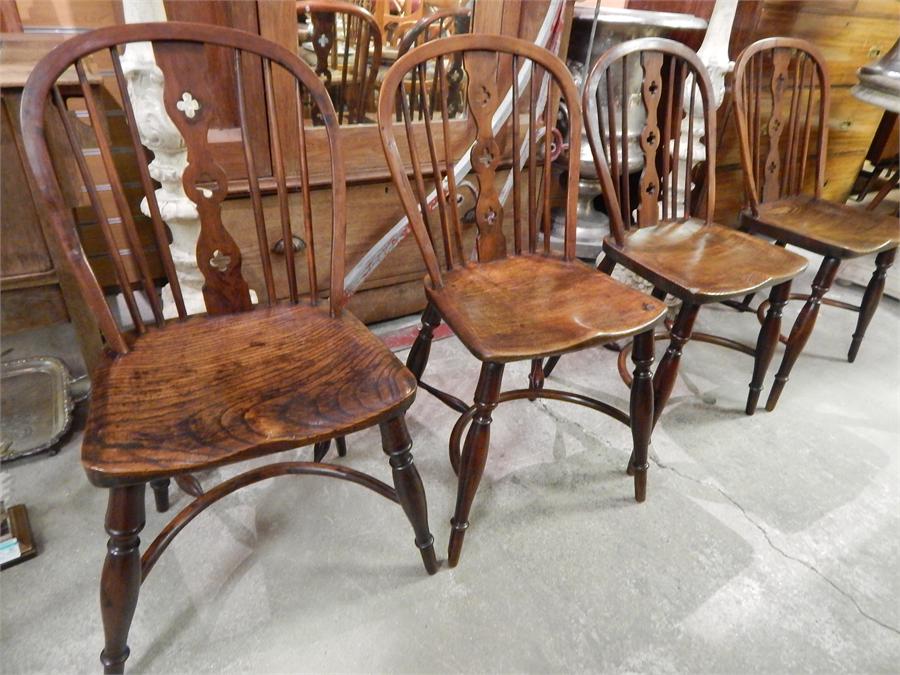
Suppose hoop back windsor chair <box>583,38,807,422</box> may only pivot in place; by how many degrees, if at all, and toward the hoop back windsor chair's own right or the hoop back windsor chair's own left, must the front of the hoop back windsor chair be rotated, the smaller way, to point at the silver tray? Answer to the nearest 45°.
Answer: approximately 90° to the hoop back windsor chair's own right

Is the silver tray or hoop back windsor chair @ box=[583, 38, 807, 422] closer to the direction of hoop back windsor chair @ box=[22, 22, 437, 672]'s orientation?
the hoop back windsor chair

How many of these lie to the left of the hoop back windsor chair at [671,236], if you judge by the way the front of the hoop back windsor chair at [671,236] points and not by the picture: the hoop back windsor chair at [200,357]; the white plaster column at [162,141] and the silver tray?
0

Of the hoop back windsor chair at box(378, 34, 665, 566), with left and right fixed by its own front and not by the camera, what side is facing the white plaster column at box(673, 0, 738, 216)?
left

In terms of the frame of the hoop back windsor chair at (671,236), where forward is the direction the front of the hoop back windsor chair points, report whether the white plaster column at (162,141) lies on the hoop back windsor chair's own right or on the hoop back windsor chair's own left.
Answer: on the hoop back windsor chair's own right

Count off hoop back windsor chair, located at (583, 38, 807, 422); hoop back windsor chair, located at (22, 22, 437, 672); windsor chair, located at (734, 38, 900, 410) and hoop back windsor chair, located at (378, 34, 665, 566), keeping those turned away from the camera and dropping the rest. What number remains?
0

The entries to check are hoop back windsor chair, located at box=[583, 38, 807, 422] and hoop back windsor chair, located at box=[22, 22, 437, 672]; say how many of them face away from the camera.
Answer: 0

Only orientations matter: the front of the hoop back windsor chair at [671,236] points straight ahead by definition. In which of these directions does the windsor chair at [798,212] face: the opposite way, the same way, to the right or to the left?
the same way

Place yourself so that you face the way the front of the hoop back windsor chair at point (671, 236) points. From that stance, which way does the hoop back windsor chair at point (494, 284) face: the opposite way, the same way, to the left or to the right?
the same way

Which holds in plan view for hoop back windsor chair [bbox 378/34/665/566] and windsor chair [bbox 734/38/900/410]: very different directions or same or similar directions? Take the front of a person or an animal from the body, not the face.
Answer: same or similar directions

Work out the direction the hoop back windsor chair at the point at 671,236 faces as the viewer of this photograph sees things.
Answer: facing the viewer and to the right of the viewer

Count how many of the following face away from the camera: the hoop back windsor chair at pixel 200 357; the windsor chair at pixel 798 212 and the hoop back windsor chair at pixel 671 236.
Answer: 0
